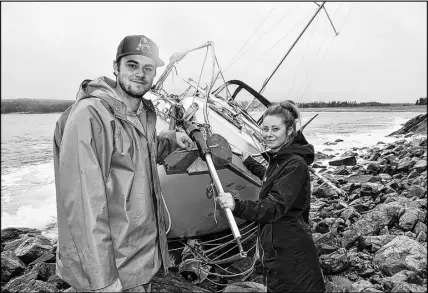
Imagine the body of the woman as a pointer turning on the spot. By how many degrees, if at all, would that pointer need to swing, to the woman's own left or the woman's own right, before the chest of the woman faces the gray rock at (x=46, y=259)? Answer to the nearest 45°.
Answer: approximately 45° to the woman's own right

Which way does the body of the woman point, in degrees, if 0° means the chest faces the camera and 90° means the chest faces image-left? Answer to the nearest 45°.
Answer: approximately 90°

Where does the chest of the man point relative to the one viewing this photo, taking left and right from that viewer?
facing the viewer and to the right of the viewer

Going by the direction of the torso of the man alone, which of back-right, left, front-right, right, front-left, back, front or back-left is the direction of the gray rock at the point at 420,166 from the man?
left
